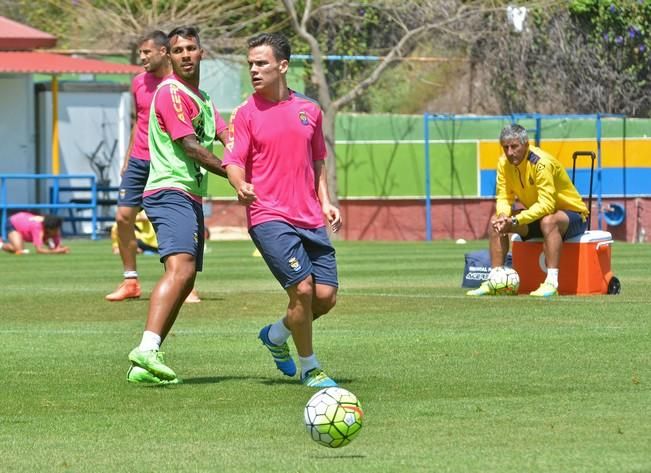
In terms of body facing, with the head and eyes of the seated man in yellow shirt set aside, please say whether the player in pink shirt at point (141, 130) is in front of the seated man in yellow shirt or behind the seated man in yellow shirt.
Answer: in front

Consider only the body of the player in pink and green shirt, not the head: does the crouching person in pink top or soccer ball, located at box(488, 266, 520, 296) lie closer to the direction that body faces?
the soccer ball

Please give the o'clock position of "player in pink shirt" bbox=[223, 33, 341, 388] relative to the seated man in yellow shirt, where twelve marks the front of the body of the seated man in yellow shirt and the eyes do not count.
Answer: The player in pink shirt is roughly at 11 o'clock from the seated man in yellow shirt.

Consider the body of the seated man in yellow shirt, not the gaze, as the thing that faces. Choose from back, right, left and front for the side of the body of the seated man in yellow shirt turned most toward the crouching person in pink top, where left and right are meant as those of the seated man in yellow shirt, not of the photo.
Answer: right

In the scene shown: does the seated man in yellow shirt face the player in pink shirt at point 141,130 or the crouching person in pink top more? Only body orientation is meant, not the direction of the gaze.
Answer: the player in pink shirt

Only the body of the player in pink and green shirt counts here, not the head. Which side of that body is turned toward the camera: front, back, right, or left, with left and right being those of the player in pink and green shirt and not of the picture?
right

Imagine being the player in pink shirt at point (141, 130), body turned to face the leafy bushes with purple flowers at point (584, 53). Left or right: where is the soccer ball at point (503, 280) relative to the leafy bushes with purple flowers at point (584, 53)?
right

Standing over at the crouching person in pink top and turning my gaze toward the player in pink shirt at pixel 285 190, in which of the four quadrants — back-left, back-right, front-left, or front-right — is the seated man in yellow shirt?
front-left

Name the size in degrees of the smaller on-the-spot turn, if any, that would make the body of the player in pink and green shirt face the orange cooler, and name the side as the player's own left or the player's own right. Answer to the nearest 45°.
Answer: approximately 45° to the player's own left

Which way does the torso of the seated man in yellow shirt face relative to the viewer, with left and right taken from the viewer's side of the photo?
facing the viewer and to the left of the viewer

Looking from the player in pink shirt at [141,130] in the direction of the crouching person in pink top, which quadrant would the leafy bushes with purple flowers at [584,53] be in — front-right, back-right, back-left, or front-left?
front-right
